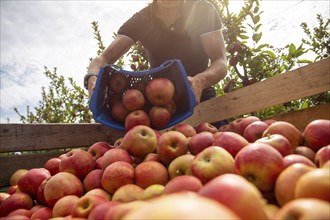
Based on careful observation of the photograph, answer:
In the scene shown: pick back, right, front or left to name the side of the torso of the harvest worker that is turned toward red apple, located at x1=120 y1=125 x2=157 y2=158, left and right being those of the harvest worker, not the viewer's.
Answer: front

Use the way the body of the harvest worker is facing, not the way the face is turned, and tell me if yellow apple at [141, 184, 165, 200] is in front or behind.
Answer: in front

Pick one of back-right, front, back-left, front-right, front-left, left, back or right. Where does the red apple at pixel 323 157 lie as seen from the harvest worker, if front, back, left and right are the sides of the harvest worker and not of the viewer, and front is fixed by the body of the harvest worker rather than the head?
front

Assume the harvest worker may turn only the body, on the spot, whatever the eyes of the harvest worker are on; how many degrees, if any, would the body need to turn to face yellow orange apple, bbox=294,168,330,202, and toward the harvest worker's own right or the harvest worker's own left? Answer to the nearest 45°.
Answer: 0° — they already face it

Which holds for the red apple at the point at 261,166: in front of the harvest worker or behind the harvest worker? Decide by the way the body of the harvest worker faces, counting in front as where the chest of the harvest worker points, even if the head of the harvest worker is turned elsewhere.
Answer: in front

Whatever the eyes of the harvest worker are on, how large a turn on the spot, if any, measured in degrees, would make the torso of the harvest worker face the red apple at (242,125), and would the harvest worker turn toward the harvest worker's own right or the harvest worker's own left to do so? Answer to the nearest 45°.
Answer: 0° — they already face it

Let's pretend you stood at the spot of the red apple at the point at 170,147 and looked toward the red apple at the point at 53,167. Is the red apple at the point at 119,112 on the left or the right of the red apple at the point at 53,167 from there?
right

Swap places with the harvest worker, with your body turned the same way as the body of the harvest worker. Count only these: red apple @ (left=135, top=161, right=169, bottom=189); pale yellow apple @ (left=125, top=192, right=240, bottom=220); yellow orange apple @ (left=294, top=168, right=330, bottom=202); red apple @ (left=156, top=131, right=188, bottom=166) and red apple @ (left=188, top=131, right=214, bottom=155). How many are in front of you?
5

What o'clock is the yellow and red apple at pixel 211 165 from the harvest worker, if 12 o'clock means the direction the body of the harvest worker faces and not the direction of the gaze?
The yellow and red apple is roughly at 12 o'clock from the harvest worker.

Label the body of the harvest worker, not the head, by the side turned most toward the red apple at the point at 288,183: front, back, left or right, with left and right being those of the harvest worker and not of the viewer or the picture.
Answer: front

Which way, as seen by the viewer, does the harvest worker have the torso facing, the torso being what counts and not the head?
toward the camera

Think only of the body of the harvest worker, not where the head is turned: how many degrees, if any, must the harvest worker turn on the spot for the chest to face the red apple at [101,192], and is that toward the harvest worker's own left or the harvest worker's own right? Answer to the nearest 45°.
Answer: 0° — they already face it
